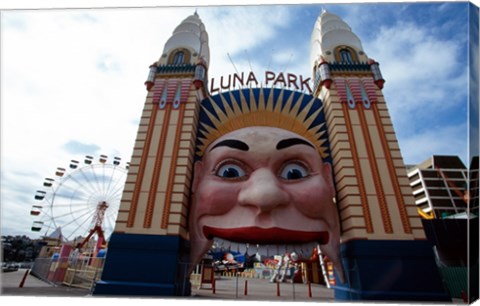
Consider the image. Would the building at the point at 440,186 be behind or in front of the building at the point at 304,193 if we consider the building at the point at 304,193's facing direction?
behind

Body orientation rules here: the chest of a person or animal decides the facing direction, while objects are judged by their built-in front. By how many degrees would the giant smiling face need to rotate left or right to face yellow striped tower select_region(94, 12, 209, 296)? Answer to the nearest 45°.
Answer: approximately 90° to its right

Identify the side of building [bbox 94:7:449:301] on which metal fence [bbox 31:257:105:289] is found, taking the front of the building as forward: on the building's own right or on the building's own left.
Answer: on the building's own right

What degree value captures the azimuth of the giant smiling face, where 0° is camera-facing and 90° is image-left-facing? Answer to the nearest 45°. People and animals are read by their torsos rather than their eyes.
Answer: approximately 0°

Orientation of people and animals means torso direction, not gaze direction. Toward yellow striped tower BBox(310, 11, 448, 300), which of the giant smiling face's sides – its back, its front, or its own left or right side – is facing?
left

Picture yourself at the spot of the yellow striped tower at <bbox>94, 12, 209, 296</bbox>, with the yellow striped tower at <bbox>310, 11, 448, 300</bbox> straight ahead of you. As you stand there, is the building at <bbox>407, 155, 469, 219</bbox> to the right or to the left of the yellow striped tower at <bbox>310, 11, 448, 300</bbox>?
left

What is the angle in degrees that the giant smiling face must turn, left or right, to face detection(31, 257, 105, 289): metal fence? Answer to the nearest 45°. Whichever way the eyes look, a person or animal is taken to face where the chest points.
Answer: approximately 90° to its right
